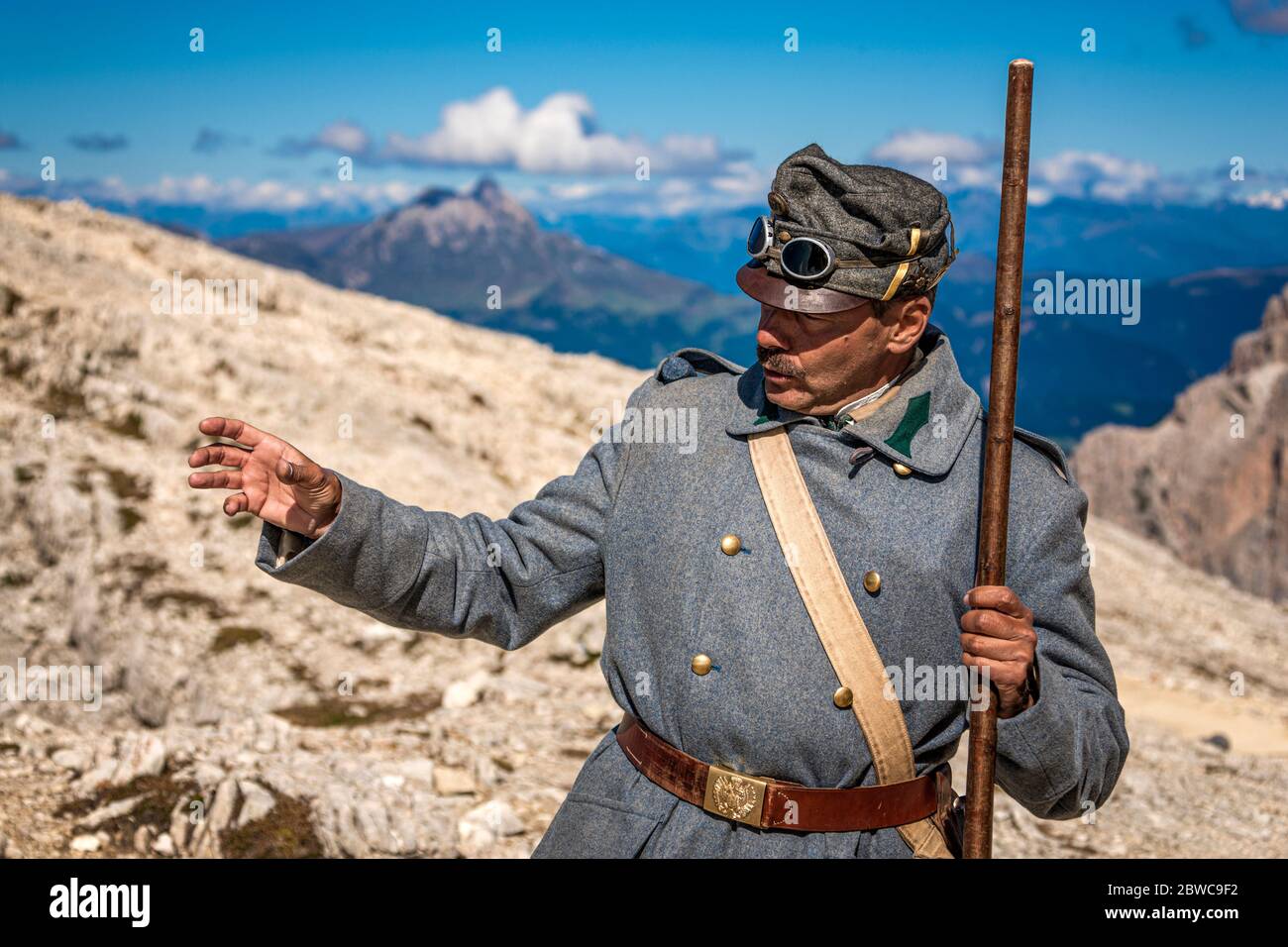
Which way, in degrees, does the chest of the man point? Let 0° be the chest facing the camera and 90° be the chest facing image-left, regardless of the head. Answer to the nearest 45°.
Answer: approximately 0°
